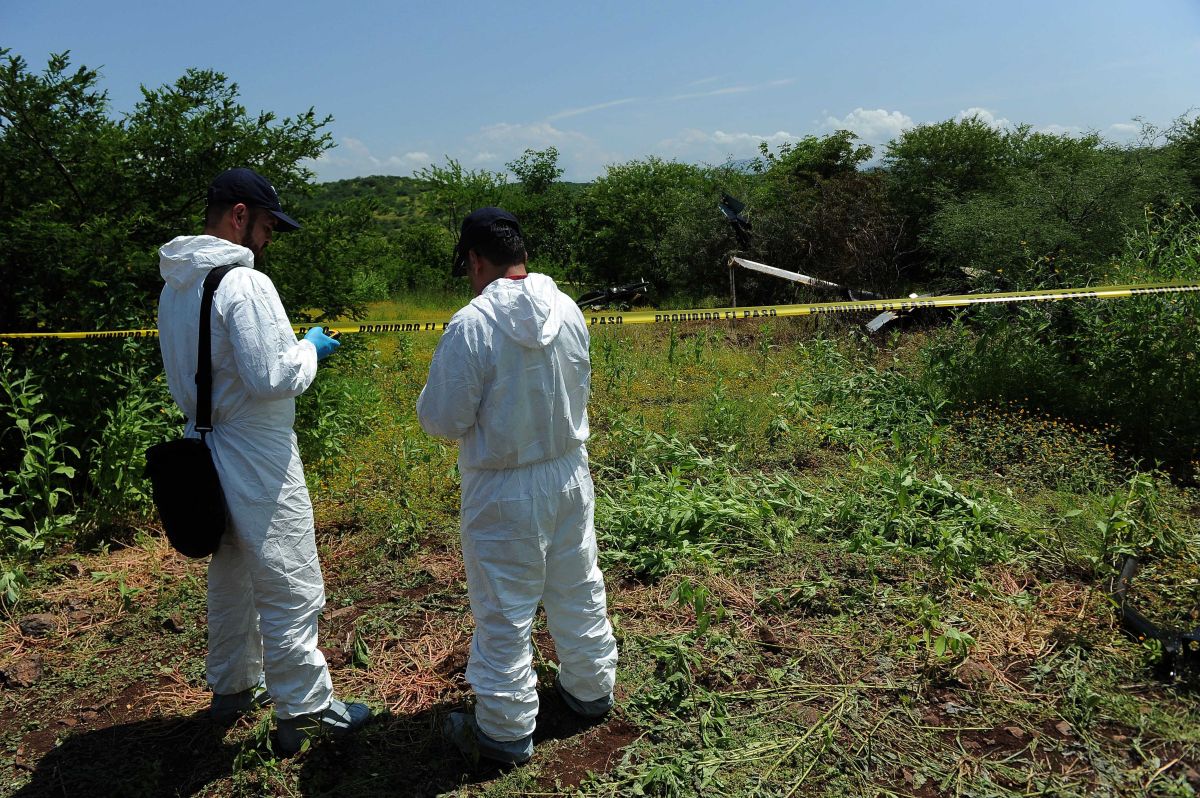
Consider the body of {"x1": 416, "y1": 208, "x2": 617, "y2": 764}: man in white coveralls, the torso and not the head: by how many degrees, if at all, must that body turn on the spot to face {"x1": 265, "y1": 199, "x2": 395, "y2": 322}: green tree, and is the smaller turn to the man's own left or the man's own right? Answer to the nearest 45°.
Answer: approximately 45° to the man's own right

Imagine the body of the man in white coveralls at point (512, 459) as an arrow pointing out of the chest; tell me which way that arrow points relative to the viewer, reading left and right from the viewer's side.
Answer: facing away from the viewer and to the left of the viewer

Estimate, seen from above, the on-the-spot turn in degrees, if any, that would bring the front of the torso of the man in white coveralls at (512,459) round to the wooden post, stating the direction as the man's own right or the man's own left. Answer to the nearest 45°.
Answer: approximately 45° to the man's own right

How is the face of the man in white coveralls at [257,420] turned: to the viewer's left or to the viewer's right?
to the viewer's right

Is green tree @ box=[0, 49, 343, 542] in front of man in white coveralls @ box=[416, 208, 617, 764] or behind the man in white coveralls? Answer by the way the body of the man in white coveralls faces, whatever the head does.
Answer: in front

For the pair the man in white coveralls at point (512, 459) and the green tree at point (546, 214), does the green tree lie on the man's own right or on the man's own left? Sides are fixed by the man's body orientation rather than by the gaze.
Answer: on the man's own right
